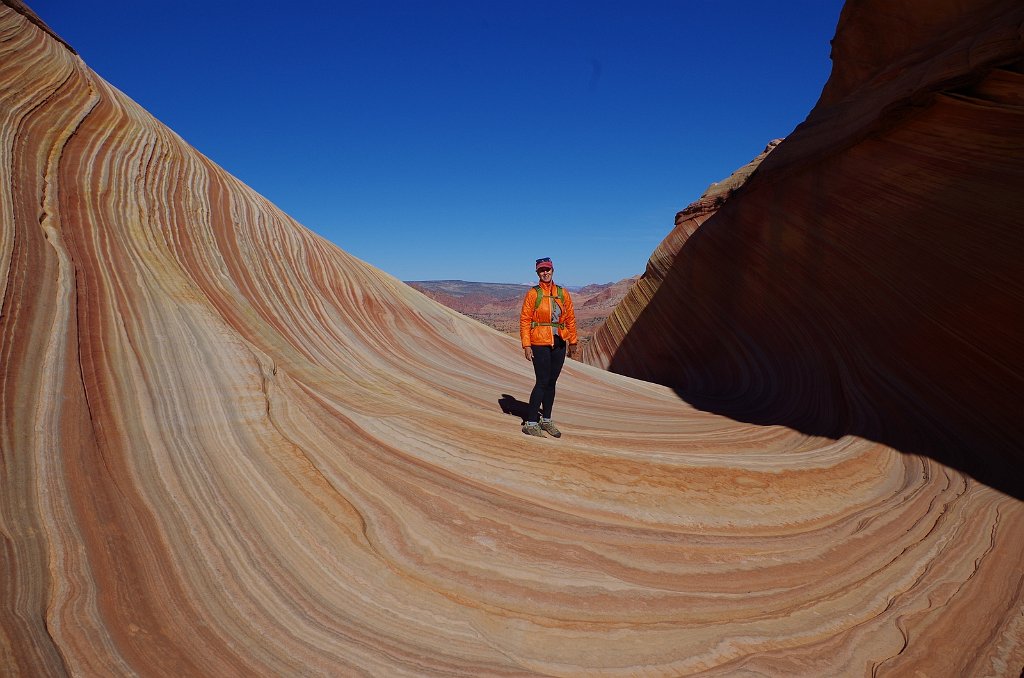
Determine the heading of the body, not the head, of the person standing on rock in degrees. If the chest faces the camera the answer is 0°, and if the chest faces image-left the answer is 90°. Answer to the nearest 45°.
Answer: approximately 0°
